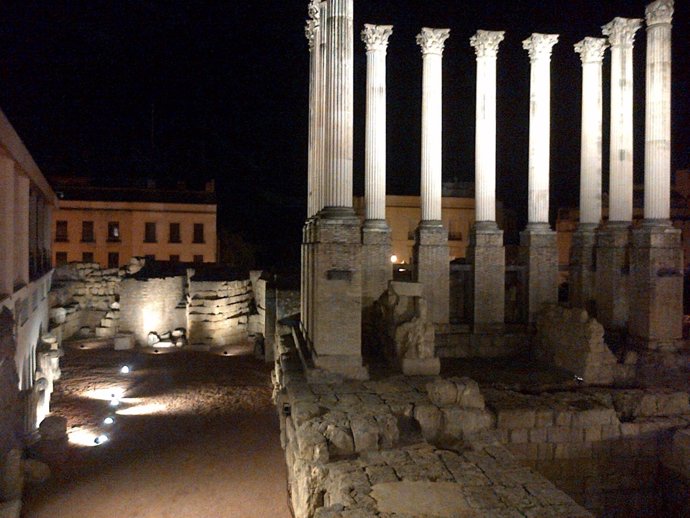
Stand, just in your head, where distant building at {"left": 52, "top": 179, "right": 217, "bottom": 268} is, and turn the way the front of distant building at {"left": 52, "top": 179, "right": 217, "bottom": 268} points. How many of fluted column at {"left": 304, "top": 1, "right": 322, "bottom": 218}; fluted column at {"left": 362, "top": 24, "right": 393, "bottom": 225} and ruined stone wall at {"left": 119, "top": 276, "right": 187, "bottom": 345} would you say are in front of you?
3

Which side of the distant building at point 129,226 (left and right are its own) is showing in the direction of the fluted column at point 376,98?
front

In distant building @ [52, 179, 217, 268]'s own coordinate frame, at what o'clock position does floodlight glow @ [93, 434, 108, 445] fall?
The floodlight glow is roughly at 12 o'clock from the distant building.

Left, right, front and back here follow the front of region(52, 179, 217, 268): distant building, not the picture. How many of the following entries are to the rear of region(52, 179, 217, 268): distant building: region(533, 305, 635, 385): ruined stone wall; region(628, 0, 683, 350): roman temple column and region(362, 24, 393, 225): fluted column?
0

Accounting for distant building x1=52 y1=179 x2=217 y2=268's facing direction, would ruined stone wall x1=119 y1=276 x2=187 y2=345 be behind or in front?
in front

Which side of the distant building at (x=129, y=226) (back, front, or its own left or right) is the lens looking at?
front

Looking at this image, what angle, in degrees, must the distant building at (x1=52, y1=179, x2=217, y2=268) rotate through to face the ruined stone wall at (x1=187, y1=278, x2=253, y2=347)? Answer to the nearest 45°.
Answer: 0° — it already faces it

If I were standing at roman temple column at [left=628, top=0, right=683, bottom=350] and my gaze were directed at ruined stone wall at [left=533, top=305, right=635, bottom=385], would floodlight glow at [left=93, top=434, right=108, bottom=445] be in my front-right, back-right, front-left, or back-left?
front-right

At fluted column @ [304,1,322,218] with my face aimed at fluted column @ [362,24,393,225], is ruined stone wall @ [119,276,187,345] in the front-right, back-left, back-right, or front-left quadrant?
back-left

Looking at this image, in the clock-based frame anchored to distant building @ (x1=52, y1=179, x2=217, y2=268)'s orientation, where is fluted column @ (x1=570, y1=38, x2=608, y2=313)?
The fluted column is roughly at 11 o'clock from the distant building.

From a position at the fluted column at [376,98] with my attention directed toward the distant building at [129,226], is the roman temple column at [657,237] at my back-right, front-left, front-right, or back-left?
back-right
